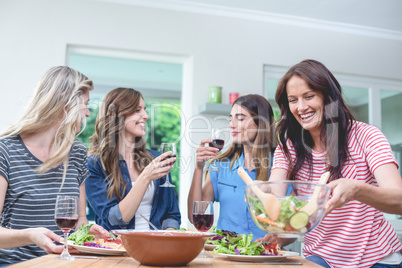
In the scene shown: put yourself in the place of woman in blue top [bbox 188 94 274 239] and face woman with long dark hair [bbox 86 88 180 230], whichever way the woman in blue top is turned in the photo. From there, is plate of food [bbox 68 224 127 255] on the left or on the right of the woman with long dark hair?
left

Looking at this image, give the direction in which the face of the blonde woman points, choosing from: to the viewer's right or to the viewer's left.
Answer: to the viewer's right

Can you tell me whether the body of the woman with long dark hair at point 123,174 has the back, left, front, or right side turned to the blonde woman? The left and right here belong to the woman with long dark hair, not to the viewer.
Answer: right

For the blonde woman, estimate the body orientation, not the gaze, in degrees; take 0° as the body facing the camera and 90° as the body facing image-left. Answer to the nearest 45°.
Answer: approximately 315°
